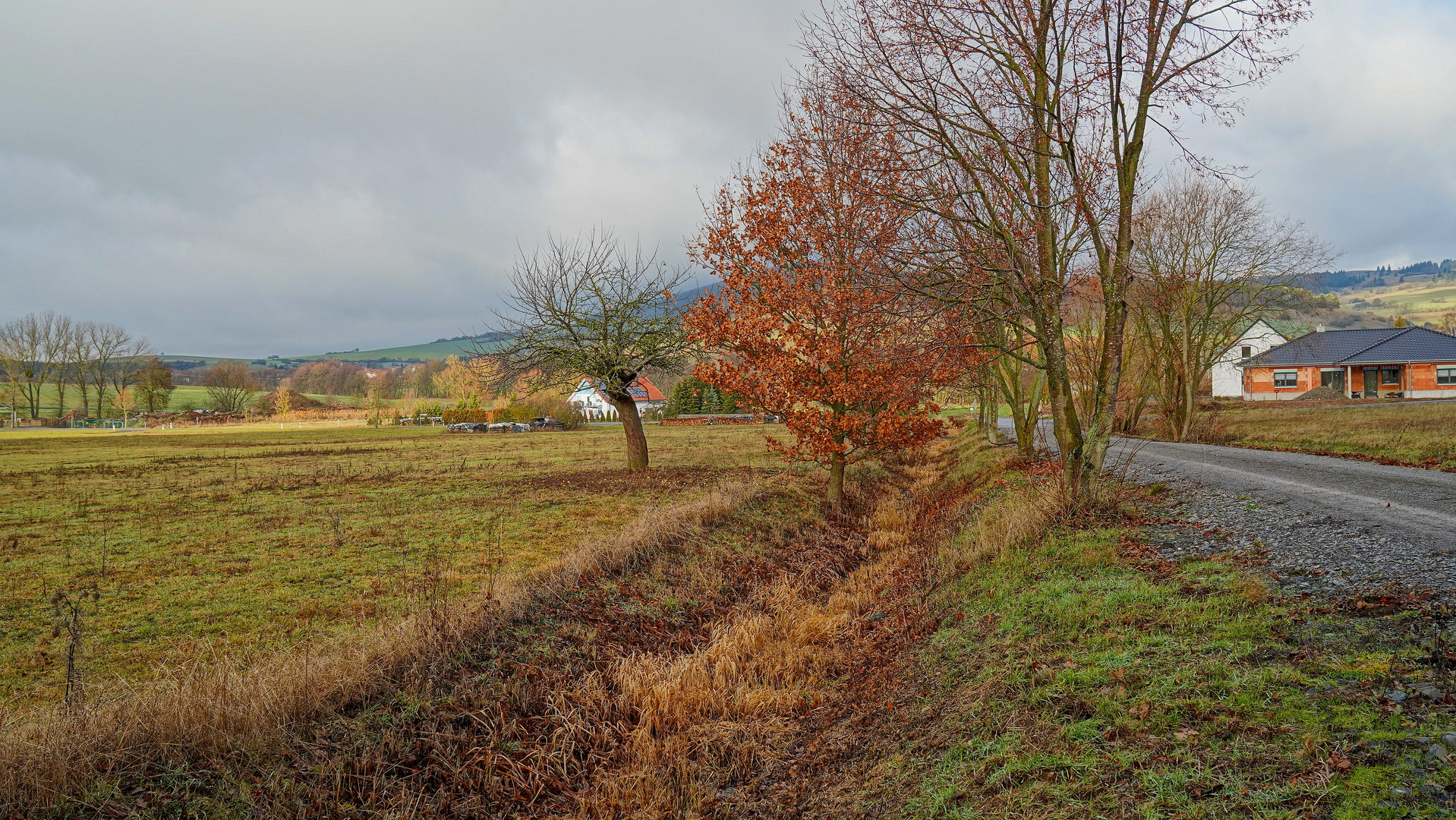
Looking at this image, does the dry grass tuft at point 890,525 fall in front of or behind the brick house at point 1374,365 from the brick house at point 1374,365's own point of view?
in front

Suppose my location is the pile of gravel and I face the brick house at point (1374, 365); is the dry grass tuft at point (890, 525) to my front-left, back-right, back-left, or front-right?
back-right

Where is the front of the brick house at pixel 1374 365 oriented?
toward the camera

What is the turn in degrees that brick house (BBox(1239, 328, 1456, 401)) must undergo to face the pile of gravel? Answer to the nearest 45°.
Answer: approximately 45° to its right

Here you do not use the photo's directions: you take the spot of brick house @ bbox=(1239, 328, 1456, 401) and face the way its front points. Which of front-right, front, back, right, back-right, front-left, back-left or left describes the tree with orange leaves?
front
